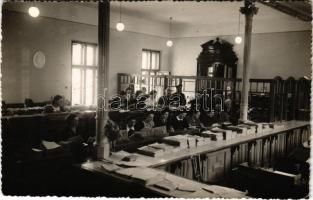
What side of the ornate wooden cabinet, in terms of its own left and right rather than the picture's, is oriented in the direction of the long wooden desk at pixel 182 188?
front

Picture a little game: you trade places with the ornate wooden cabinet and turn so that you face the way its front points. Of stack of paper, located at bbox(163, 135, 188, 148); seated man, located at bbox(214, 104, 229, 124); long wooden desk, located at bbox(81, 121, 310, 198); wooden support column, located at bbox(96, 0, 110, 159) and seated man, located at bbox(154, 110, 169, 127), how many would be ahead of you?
5

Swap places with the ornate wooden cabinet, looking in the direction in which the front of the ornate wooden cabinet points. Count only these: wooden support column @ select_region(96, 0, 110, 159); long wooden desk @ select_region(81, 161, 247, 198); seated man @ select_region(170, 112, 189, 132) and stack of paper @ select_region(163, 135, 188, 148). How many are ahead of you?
4

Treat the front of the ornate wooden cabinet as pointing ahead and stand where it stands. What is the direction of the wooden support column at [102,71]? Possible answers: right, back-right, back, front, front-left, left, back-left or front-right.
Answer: front

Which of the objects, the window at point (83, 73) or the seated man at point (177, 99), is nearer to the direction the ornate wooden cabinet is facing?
the seated man

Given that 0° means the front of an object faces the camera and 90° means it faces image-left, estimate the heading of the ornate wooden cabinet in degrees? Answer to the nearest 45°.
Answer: approximately 0°

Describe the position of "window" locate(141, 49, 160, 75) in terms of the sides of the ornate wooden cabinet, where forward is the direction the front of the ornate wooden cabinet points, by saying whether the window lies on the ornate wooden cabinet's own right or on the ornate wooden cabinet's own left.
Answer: on the ornate wooden cabinet's own right

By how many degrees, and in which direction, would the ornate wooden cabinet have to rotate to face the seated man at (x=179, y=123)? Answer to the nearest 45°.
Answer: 0° — it already faces them

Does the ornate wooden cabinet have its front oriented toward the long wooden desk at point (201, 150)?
yes

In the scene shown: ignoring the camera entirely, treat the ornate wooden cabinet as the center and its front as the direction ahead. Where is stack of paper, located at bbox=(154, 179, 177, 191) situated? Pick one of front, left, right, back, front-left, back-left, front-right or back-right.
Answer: front

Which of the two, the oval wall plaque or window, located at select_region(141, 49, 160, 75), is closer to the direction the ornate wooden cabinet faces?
the oval wall plaque

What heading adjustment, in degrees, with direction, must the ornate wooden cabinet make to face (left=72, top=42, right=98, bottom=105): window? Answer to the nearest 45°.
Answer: approximately 45° to its right

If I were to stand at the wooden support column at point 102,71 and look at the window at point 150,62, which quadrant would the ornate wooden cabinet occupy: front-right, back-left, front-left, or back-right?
front-right

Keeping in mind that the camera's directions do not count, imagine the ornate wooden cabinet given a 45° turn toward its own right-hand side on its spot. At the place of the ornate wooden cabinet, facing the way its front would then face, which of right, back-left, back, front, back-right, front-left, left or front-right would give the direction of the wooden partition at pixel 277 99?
left

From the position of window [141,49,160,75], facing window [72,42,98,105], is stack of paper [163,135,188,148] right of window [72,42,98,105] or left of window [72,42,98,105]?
left

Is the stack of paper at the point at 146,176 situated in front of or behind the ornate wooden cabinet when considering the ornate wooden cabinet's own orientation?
in front

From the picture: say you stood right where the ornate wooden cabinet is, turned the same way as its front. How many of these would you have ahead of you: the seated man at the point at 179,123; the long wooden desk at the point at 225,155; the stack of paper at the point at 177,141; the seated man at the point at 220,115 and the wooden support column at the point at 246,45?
5

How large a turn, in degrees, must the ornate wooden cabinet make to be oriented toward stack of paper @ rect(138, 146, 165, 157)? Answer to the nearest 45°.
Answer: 0° — it already faces it

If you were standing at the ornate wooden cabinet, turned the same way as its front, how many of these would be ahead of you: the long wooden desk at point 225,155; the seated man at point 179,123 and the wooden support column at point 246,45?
3

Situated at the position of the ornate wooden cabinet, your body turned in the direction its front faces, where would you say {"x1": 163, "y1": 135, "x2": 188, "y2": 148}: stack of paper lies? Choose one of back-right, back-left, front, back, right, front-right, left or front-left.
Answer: front
